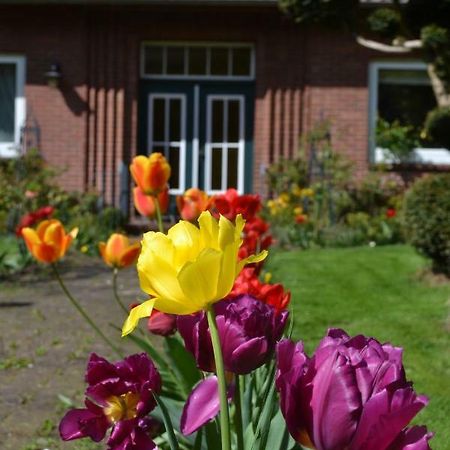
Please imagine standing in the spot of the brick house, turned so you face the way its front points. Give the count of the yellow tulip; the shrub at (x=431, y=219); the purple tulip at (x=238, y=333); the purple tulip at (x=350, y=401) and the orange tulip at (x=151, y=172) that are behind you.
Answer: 0

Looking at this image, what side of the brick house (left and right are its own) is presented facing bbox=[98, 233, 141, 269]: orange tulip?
front

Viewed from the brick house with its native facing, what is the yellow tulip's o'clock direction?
The yellow tulip is roughly at 12 o'clock from the brick house.

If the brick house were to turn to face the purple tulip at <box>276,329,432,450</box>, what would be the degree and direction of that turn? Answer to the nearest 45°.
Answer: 0° — it already faces it

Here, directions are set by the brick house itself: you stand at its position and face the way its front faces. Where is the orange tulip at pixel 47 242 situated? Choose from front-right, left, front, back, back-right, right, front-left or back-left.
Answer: front

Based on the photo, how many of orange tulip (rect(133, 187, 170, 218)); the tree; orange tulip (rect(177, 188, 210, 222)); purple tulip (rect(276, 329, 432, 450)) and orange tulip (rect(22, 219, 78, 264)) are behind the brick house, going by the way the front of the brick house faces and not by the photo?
0

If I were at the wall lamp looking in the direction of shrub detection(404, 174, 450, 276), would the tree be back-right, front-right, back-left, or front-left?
front-left

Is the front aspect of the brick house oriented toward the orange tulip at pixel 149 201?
yes

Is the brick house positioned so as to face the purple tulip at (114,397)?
yes

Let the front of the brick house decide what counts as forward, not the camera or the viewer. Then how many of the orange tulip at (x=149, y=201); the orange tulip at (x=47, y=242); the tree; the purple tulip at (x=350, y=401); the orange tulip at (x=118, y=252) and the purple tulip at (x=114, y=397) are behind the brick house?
0

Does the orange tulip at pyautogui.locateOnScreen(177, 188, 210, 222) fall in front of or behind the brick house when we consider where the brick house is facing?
in front

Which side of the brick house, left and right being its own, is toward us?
front

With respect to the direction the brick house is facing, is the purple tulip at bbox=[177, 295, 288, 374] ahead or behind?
ahead

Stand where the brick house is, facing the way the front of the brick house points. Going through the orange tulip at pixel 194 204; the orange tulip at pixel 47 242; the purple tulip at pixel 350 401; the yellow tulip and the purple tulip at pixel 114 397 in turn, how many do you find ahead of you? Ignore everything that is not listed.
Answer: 5
